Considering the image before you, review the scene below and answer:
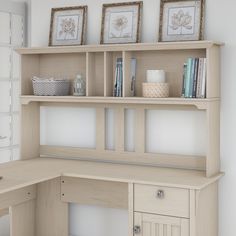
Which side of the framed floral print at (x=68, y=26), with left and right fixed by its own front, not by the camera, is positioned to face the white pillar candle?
left

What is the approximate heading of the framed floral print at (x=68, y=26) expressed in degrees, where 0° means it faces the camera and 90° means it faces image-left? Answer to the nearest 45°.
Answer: approximately 45°

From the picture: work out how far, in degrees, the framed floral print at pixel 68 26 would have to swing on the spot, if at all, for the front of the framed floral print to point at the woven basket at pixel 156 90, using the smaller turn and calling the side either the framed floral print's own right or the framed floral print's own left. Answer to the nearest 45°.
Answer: approximately 90° to the framed floral print's own left

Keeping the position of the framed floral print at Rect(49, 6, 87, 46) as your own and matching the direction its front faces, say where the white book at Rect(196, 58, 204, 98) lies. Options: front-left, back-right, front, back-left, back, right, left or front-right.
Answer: left

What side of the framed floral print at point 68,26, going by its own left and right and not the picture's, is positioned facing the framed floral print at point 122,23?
left
